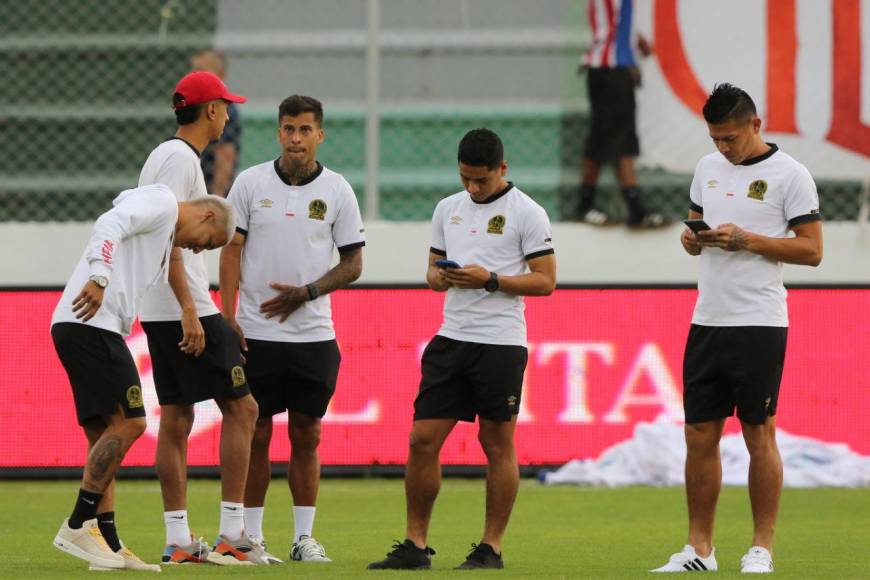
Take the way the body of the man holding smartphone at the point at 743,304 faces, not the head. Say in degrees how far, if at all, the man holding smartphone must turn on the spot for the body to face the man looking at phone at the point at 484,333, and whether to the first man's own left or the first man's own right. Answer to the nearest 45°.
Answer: approximately 45° to the first man's own right

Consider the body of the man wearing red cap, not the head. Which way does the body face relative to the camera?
to the viewer's right

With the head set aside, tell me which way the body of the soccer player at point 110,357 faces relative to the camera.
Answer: to the viewer's right

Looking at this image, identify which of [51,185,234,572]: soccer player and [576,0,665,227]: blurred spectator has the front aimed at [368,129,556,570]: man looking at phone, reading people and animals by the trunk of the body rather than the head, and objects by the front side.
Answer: the soccer player

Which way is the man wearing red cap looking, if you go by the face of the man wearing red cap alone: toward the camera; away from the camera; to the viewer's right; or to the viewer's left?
to the viewer's right

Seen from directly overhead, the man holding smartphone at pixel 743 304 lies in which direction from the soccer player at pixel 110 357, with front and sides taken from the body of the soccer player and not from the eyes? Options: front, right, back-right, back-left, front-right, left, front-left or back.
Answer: front

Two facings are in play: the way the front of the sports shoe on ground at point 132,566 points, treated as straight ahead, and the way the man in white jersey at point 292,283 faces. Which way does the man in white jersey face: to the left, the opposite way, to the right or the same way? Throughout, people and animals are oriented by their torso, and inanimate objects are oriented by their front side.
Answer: to the right

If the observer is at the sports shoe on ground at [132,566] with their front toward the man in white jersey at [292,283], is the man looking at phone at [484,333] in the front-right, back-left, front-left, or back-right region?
front-right

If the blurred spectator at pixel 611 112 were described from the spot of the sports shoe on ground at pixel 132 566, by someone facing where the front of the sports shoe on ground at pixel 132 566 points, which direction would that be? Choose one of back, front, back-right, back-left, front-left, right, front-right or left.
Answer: front-left

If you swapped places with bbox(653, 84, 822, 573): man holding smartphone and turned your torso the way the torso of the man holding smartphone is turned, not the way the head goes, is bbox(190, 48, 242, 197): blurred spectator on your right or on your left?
on your right

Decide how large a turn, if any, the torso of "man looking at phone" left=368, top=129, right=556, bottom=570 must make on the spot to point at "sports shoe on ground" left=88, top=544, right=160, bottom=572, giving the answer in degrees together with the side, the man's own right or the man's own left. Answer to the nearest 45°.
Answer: approximately 45° to the man's own right

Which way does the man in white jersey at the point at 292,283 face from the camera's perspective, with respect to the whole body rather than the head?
toward the camera

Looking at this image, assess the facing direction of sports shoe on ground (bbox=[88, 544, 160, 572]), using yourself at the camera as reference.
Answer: facing to the right of the viewer

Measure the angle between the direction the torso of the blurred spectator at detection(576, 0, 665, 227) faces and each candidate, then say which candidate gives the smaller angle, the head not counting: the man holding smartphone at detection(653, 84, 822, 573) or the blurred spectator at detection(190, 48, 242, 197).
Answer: the man holding smartphone

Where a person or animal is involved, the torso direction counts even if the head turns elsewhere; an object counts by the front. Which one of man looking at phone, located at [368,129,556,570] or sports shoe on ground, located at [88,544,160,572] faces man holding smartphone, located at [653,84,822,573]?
the sports shoe on ground
